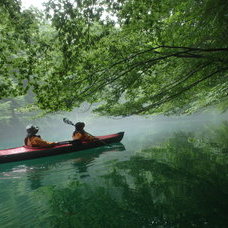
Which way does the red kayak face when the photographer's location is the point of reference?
facing away from the viewer and to the right of the viewer
